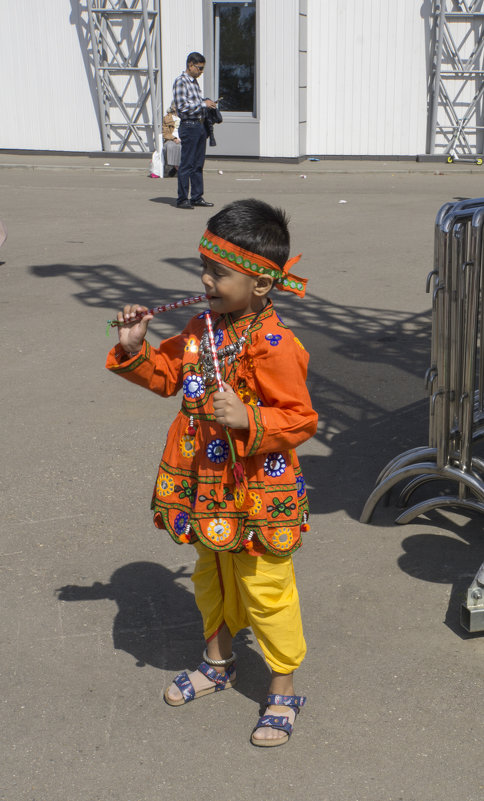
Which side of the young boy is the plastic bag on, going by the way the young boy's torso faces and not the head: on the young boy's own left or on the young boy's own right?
on the young boy's own right

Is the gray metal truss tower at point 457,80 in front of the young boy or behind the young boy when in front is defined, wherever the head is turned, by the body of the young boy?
behind

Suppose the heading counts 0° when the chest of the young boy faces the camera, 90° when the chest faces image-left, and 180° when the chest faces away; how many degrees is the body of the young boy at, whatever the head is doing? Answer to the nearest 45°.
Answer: approximately 45°

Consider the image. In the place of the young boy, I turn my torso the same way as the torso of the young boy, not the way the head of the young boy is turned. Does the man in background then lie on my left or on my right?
on my right

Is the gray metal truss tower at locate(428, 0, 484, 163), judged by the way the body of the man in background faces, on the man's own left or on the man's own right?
on the man's own left

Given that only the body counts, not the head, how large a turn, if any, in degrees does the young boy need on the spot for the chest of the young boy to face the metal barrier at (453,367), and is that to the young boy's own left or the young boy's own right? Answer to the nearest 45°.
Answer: approximately 180°
